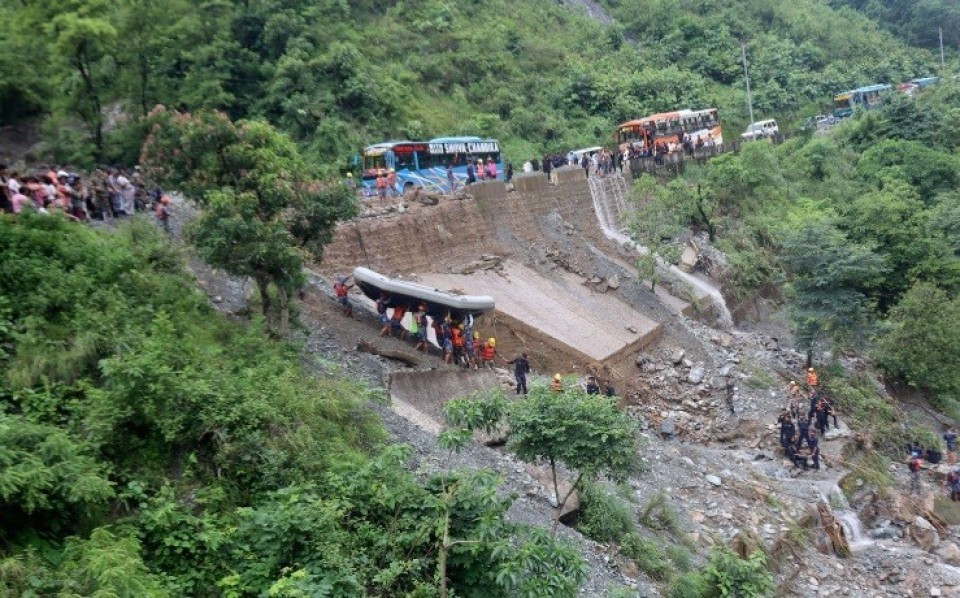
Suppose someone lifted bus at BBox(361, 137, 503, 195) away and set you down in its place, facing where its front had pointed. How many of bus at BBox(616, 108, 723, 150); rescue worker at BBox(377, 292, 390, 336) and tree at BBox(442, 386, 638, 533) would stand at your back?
1

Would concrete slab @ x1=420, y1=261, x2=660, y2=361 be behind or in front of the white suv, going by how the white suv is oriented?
in front

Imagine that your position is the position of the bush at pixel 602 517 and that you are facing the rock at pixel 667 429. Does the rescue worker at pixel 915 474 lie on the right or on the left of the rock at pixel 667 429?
right

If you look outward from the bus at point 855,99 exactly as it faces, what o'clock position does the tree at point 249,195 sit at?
The tree is roughly at 11 o'clock from the bus.

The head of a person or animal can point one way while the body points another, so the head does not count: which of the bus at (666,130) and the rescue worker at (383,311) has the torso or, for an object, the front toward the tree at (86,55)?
the bus

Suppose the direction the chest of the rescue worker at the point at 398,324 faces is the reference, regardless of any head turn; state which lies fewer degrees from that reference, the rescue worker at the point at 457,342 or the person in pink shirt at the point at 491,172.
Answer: the rescue worker

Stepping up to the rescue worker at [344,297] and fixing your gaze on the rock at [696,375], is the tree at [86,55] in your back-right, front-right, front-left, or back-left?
back-left

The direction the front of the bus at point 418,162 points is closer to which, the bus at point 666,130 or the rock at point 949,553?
the rock

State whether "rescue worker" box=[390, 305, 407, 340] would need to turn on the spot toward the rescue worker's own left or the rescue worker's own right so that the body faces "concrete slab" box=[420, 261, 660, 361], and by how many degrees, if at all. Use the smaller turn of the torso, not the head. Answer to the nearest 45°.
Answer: approximately 45° to the rescue worker's own left
